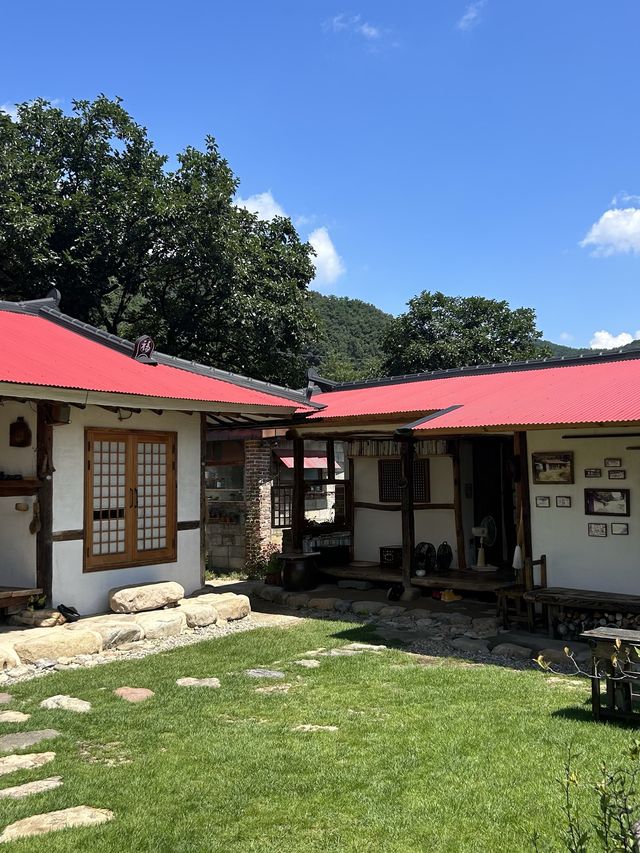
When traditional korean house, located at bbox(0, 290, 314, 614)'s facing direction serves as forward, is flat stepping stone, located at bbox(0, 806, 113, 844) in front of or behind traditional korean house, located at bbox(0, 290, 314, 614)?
in front

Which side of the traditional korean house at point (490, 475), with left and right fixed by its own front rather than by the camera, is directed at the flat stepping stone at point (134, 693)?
front

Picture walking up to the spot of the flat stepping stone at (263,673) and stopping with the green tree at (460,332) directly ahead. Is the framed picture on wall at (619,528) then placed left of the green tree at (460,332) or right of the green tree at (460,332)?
right

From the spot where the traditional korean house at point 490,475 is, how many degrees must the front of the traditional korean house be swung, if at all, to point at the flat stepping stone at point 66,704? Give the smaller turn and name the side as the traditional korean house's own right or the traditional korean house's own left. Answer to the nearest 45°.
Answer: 0° — it already faces it

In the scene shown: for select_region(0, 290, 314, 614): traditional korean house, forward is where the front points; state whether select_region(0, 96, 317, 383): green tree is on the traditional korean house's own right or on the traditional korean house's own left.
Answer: on the traditional korean house's own left

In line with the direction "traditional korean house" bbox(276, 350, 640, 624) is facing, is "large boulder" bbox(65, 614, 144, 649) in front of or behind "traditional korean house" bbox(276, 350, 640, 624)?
in front

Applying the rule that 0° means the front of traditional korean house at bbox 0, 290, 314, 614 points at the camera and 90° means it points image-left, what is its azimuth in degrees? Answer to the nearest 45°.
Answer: approximately 315°

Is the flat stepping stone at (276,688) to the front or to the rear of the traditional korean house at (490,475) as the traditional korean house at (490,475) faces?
to the front

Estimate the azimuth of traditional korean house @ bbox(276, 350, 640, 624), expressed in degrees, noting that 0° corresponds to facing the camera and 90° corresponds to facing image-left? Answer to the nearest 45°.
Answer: approximately 45°

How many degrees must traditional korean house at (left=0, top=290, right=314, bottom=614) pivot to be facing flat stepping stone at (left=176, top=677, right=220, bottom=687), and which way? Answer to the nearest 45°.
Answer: approximately 45° to its right
